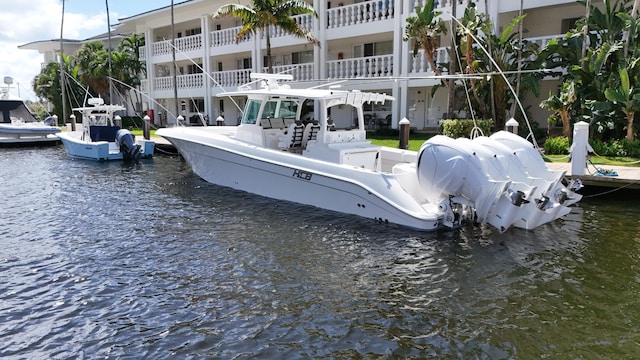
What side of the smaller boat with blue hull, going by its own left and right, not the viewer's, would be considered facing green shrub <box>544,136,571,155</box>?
back

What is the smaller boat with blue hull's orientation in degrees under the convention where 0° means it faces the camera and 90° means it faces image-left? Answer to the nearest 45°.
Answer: approximately 135°

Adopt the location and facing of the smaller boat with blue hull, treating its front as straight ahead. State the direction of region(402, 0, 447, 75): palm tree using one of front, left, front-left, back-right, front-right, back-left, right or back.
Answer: back

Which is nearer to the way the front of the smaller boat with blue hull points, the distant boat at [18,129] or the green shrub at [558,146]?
the distant boat

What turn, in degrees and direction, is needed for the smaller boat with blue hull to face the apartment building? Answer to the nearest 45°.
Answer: approximately 135° to its right

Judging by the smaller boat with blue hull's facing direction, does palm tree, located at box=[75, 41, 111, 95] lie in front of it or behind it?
in front

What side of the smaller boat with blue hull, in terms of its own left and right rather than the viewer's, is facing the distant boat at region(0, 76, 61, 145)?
front

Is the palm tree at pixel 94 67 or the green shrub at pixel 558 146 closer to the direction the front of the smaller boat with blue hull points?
the palm tree

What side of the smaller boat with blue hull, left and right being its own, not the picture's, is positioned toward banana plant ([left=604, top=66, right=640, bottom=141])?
back

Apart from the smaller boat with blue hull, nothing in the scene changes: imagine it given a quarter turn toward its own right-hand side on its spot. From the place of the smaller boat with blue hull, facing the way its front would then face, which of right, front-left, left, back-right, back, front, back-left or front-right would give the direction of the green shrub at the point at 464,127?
right

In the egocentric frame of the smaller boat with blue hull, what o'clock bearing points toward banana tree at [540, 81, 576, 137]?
The banana tree is roughly at 6 o'clock from the smaller boat with blue hull.
